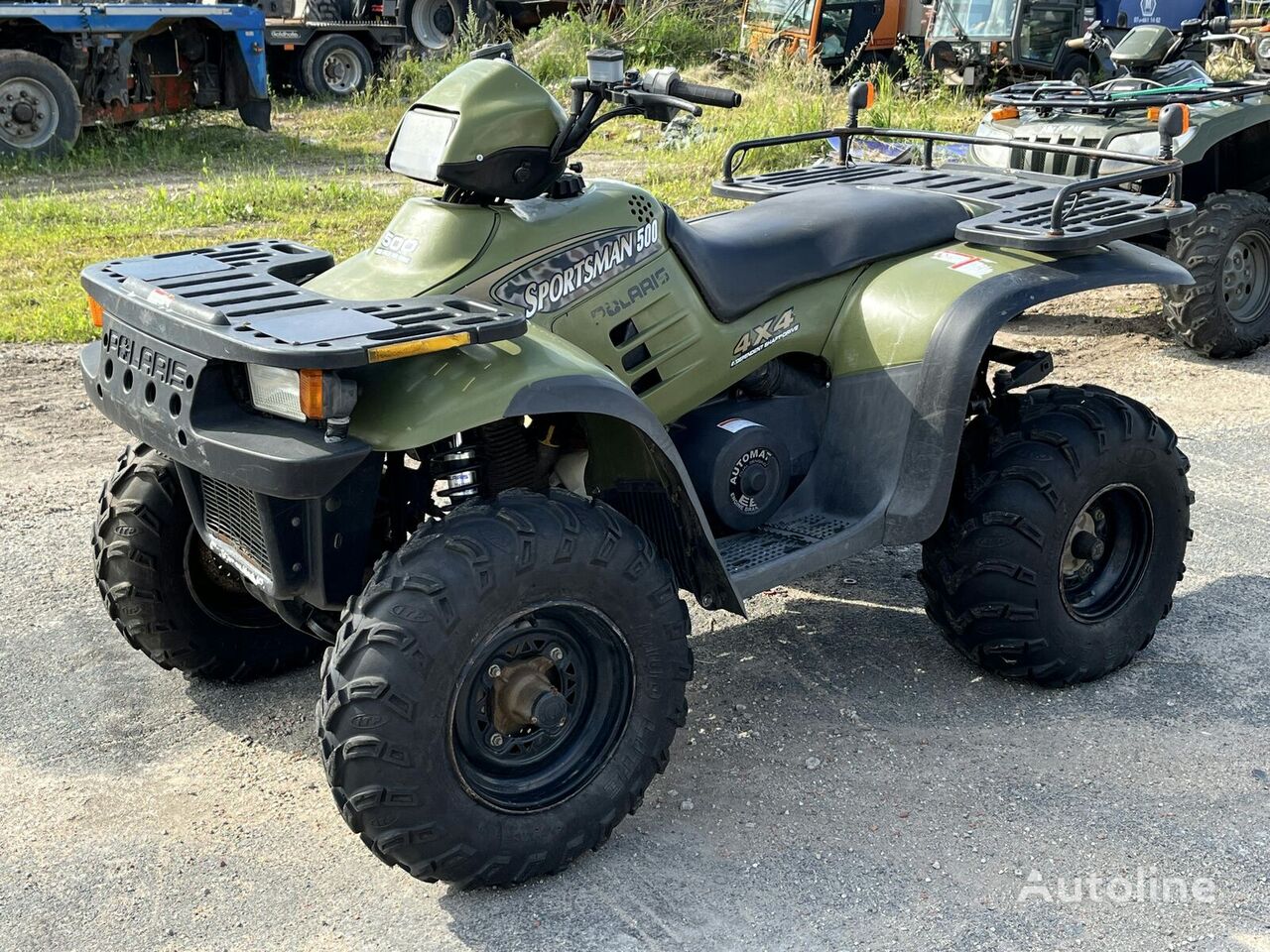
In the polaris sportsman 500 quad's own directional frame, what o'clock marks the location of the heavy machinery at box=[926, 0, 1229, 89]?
The heavy machinery is roughly at 5 o'clock from the polaris sportsman 500 quad.

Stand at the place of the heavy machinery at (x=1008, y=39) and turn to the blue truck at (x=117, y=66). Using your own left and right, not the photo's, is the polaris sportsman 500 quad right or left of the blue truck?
left

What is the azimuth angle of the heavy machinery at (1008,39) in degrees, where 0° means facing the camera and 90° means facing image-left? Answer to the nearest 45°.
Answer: approximately 45°

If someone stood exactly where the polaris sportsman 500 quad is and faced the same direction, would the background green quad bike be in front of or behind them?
behind

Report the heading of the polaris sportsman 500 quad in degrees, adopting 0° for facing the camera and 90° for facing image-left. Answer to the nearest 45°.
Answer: approximately 45°

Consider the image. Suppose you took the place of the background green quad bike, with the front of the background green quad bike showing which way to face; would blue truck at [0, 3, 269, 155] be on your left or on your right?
on your right

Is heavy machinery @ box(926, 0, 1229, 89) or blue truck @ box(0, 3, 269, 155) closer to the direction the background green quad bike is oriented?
the blue truck

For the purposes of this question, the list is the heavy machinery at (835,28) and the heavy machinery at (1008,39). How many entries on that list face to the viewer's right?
0

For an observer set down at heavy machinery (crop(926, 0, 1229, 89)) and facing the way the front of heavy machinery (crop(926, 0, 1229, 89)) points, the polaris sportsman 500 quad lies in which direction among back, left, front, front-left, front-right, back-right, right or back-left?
front-left

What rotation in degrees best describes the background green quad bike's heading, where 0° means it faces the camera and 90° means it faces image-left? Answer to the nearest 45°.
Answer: approximately 45°
